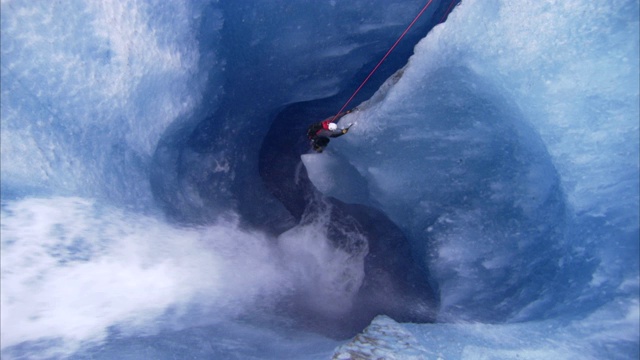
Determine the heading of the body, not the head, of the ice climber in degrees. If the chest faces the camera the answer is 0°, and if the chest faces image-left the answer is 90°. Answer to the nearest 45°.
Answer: approximately 270°
